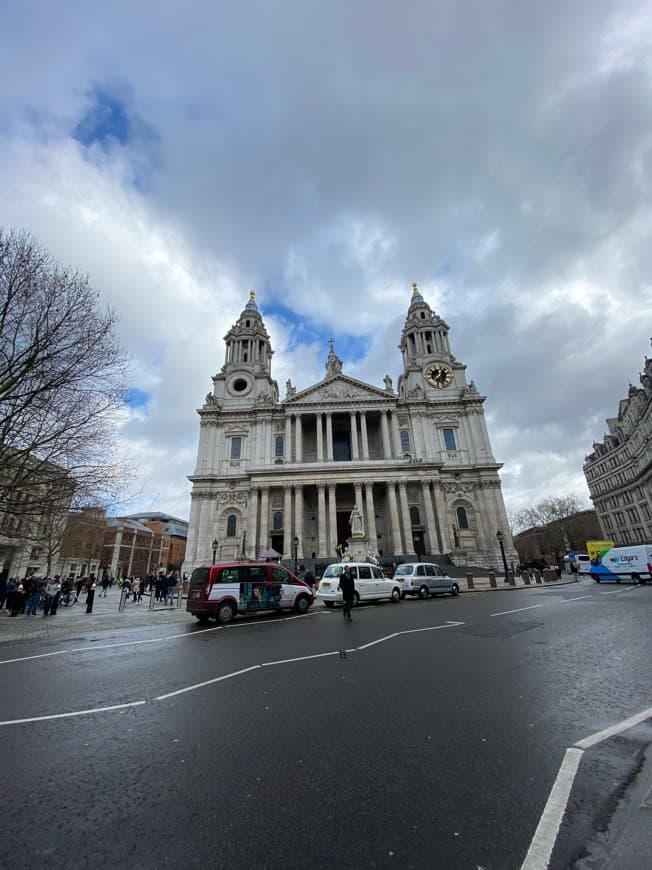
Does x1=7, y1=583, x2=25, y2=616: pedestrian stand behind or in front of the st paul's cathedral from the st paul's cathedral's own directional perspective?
in front

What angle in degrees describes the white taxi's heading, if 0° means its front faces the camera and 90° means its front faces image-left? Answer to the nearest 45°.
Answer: approximately 225°

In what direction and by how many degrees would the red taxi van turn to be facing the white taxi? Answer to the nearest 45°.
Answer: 0° — it already faces it

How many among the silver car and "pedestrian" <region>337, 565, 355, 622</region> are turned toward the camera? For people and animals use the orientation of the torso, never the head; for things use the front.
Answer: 1

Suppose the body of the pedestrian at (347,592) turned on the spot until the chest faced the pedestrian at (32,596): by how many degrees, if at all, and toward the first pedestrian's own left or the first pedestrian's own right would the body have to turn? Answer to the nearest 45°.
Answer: approximately 90° to the first pedestrian's own right

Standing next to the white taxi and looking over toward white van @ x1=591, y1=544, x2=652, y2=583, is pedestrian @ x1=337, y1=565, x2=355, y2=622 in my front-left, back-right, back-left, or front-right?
back-right

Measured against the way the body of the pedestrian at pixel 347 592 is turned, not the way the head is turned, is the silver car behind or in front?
behind

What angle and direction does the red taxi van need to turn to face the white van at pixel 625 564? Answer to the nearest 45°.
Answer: approximately 45° to its right

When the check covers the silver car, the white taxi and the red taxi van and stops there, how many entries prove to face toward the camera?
0

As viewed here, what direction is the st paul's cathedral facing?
toward the camera

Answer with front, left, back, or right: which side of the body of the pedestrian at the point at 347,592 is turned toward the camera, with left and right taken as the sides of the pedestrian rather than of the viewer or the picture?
front

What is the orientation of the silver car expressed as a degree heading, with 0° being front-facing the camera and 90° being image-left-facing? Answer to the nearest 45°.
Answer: approximately 225°

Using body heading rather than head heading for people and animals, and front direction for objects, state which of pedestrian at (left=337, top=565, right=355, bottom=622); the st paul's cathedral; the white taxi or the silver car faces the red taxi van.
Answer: the st paul's cathedral

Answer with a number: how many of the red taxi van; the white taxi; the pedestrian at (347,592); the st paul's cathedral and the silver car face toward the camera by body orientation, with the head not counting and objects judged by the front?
2

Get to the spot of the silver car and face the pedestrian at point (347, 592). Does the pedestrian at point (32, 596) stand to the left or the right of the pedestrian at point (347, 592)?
right

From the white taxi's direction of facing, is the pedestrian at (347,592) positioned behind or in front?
behind

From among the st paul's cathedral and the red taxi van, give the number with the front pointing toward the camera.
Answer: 1

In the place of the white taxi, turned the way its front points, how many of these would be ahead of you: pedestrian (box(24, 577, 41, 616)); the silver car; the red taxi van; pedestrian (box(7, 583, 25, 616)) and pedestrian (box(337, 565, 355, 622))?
1
